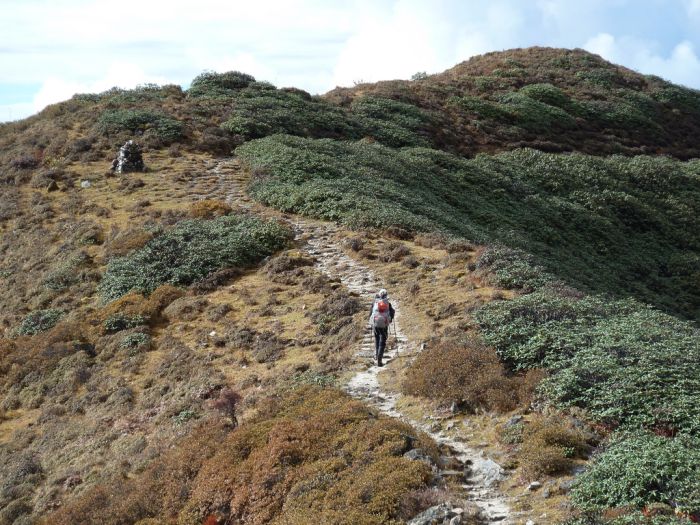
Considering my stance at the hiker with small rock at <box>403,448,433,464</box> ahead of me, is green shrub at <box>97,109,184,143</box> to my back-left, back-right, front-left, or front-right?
back-right

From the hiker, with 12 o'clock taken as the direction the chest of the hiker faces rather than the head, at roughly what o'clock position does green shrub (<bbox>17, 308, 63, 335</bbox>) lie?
The green shrub is roughly at 10 o'clock from the hiker.

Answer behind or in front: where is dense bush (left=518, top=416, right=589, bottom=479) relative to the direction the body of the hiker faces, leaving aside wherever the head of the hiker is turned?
behind

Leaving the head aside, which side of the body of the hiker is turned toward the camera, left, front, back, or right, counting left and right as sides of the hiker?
back

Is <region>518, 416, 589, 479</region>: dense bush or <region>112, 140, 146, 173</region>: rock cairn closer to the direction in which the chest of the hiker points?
the rock cairn

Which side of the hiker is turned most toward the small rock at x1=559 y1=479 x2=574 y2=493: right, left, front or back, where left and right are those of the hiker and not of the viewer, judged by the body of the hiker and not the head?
back

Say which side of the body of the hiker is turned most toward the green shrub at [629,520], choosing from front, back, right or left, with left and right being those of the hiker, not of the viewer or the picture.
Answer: back

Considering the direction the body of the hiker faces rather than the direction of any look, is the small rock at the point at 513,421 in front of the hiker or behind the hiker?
behind

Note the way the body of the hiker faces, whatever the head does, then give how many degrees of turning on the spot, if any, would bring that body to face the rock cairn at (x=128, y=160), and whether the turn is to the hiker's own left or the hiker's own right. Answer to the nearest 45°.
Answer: approximately 45° to the hiker's own left

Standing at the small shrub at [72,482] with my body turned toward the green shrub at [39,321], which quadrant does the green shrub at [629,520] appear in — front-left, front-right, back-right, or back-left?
back-right

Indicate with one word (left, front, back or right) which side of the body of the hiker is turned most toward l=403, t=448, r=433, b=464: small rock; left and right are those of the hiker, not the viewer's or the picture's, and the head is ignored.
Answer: back

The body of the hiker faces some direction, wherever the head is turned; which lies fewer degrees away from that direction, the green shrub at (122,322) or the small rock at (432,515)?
the green shrub
